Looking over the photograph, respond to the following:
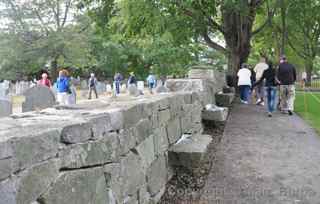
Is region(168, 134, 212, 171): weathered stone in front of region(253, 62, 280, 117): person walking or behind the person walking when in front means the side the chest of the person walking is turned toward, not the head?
behind

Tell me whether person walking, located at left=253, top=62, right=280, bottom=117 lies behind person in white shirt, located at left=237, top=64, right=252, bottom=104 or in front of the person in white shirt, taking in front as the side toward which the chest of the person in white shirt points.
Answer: behind

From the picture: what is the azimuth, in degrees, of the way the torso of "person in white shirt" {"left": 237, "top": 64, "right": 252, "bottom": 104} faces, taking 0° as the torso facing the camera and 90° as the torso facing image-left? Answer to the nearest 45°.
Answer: approximately 180°

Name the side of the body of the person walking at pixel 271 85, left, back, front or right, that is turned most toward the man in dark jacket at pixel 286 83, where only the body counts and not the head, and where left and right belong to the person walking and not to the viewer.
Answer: right

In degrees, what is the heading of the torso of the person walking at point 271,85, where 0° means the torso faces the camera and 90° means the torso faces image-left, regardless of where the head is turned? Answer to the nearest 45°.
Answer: approximately 180°

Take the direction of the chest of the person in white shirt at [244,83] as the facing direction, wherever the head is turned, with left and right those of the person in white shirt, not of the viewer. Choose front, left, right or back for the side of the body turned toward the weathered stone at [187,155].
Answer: back

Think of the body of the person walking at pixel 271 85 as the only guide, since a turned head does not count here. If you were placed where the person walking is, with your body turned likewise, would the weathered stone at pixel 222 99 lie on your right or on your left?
on your left

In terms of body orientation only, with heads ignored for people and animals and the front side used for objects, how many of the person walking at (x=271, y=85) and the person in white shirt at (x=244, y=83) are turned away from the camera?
2
